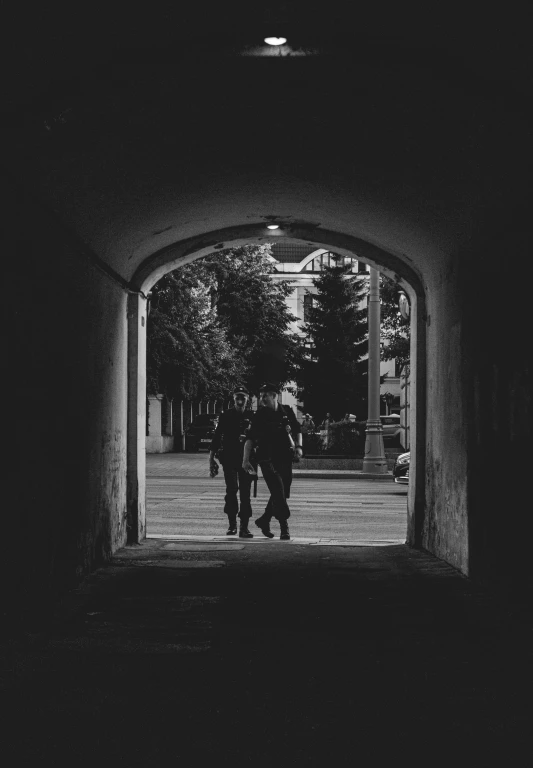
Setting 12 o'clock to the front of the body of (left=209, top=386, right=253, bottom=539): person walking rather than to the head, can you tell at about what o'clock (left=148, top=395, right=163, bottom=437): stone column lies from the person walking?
The stone column is roughly at 6 o'clock from the person walking.

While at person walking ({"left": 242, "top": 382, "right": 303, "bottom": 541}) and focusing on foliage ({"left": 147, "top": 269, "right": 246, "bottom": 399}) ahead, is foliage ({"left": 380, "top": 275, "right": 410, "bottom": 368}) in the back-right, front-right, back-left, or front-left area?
front-right

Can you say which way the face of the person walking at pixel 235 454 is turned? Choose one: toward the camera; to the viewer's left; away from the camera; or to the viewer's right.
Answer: toward the camera

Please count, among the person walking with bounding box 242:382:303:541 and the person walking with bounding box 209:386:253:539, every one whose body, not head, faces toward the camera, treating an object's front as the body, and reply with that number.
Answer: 2

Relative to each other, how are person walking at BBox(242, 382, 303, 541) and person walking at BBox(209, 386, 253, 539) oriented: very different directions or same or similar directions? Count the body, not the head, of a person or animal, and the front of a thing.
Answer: same or similar directions

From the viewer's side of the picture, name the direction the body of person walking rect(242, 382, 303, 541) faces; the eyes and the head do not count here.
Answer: toward the camera

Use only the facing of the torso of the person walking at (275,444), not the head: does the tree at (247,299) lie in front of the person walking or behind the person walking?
behind

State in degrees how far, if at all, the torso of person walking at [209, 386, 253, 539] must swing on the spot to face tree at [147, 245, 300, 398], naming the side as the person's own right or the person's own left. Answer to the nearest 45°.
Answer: approximately 180°

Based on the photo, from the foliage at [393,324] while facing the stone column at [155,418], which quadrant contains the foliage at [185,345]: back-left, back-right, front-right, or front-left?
front-right

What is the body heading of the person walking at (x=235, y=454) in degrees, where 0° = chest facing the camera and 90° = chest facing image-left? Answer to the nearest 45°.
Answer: approximately 0°

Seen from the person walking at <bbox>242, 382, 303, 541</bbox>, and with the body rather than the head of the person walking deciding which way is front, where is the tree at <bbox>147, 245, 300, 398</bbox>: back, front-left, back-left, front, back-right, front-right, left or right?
back

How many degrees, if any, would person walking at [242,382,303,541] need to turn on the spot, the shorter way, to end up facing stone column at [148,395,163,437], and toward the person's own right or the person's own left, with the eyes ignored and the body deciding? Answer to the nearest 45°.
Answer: approximately 180°

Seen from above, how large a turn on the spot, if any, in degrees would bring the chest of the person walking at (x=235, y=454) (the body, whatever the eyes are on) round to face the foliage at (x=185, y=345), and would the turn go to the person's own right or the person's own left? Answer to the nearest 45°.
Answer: approximately 180°

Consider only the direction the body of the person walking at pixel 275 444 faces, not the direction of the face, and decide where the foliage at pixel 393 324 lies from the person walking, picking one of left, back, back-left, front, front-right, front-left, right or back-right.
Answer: back
